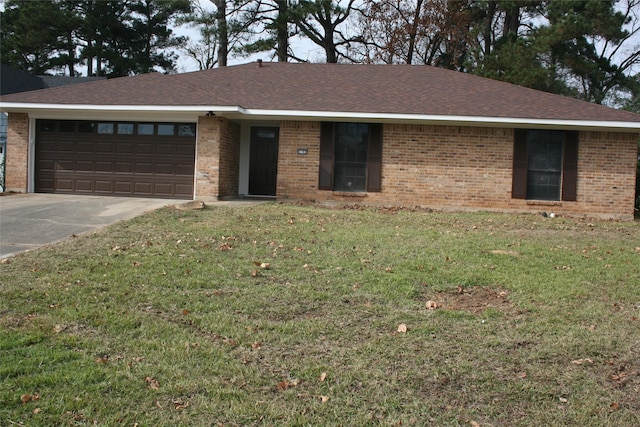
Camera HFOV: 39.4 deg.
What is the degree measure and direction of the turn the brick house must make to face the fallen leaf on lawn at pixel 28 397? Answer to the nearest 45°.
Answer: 0° — it already faces it

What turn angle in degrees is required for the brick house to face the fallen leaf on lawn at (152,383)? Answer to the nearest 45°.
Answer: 0° — it already faces it

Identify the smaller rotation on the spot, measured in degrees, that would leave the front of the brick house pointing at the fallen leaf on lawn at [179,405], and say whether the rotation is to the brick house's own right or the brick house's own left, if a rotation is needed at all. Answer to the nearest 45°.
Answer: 0° — it already faces it

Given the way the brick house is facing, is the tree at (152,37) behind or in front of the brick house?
behind

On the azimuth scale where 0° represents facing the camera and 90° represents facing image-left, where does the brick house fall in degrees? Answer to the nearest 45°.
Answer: approximately 0°

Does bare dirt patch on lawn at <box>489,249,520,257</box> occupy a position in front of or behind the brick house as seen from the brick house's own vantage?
in front

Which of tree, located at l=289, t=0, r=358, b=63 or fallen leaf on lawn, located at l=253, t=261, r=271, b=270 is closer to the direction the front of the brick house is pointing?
the fallen leaf on lawn

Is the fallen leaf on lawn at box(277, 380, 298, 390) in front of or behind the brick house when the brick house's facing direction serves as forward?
in front

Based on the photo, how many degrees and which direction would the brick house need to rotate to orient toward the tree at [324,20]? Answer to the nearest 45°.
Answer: approximately 180°

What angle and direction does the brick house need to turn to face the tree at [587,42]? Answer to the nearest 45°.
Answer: approximately 135° to its left

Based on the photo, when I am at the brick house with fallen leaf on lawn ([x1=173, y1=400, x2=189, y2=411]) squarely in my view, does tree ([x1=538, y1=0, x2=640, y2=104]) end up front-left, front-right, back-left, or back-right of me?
back-left
